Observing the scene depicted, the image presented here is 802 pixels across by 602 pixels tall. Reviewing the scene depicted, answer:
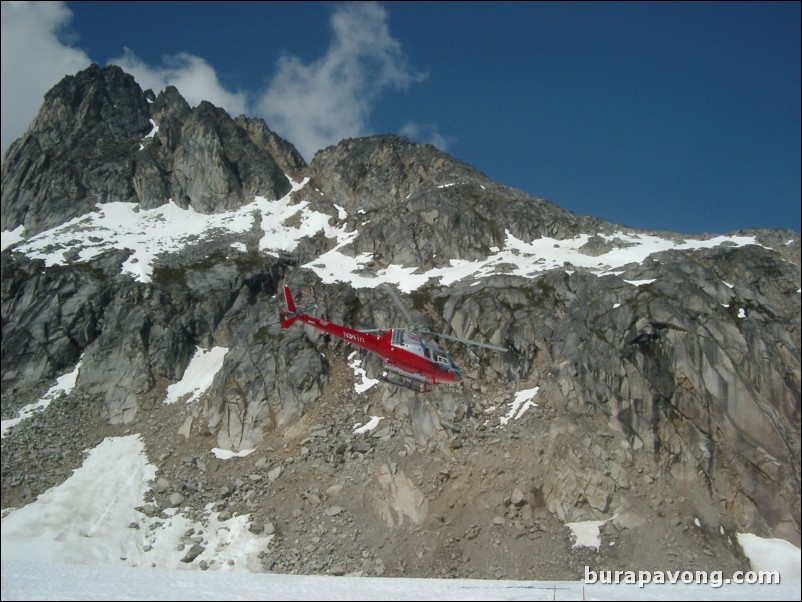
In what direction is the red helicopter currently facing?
to the viewer's right
